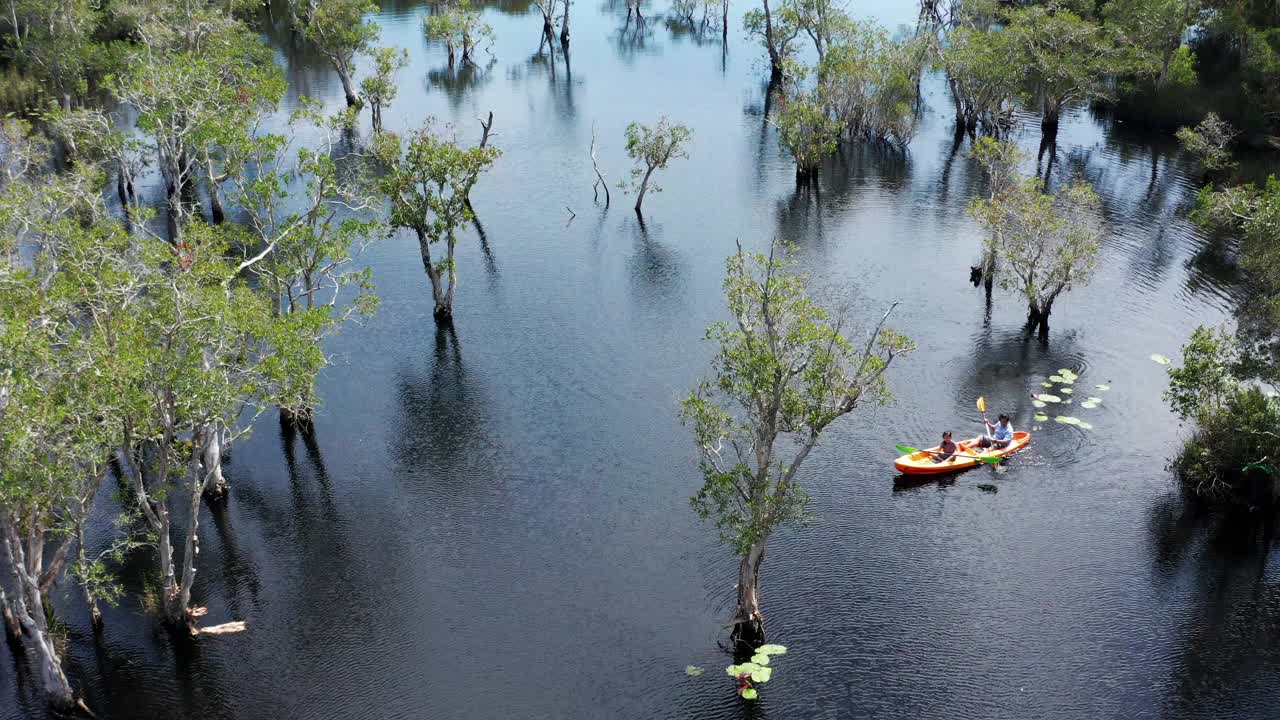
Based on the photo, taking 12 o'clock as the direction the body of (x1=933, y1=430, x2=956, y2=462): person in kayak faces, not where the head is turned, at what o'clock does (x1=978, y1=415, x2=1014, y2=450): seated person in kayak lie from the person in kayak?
The seated person in kayak is roughly at 6 o'clock from the person in kayak.

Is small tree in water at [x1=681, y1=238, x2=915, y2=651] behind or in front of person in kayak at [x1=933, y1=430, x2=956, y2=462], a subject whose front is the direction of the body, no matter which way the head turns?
in front

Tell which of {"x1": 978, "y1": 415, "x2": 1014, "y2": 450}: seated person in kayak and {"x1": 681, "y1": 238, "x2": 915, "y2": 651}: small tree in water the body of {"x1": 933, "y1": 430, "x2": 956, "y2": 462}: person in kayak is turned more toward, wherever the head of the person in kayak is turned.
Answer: the small tree in water

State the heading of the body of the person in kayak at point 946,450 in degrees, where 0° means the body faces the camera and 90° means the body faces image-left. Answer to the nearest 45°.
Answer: approximately 45°
